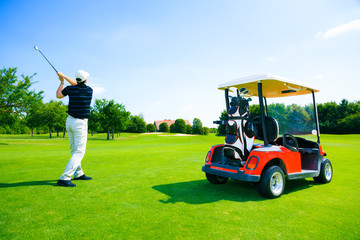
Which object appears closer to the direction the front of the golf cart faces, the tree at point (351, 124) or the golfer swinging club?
the tree

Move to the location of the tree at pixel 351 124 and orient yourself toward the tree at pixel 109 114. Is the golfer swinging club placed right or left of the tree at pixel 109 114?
left

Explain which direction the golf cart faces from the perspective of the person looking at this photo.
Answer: facing away from the viewer and to the right of the viewer

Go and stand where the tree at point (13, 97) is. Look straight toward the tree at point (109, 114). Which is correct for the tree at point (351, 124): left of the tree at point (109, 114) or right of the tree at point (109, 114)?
right

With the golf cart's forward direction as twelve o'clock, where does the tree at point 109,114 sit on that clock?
The tree is roughly at 9 o'clock from the golf cart.

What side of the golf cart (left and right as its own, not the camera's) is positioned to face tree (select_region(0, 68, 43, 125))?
left

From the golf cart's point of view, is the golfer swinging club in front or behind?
behind

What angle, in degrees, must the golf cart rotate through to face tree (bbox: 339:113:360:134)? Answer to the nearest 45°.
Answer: approximately 45° to its left
